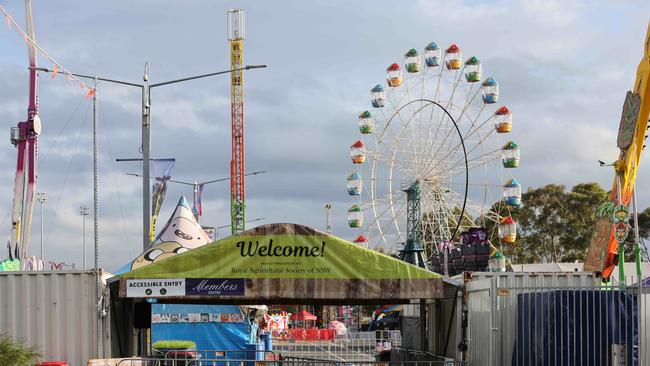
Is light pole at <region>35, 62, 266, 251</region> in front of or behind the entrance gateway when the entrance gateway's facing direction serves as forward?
behind

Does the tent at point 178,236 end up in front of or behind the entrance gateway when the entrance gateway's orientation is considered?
behind

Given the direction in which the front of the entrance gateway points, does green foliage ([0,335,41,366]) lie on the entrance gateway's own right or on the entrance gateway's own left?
on the entrance gateway's own right

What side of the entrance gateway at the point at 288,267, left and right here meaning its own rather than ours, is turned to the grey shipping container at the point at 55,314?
right

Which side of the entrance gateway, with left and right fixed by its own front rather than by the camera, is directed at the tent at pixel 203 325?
back

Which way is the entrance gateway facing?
toward the camera
